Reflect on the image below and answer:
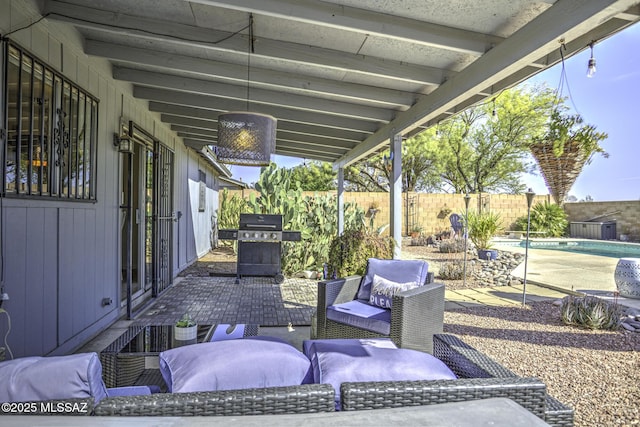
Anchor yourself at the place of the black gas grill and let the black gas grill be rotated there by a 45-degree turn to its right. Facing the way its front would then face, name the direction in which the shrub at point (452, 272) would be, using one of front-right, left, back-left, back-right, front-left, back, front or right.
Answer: back-left

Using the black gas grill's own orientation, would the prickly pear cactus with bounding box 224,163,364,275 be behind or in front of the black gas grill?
behind

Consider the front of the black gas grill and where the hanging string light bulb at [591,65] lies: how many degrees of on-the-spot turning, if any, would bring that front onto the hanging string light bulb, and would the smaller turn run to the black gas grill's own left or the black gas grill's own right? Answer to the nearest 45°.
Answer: approximately 45° to the black gas grill's own left

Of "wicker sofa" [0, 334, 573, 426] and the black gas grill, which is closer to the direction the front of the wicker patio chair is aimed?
the wicker sofa

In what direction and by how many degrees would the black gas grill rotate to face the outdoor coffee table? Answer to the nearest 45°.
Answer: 0° — it already faces it

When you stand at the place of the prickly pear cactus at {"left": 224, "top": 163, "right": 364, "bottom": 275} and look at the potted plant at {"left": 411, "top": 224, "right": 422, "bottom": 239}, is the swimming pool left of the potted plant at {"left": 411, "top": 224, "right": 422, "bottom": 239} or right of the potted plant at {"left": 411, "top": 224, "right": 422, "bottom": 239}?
right

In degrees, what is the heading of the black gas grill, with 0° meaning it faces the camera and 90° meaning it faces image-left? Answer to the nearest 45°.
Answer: approximately 0°

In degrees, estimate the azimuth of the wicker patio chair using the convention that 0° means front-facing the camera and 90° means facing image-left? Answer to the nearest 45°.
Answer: approximately 45°

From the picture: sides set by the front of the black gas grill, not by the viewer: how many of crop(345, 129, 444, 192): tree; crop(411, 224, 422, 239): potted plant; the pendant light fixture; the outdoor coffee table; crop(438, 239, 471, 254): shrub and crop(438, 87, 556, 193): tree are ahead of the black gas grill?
2

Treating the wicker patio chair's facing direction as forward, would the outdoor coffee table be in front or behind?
in front

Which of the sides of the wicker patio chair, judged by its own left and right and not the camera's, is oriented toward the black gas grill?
right

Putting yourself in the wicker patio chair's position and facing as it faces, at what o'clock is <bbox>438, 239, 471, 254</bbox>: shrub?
The shrub is roughly at 5 o'clock from the wicker patio chair.

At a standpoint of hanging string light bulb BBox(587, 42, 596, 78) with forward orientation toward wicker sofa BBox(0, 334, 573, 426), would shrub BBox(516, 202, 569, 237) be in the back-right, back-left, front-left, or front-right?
back-right

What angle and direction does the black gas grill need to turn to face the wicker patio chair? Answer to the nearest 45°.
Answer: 0° — it already faces it

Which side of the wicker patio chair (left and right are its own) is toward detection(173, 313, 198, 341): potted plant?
front

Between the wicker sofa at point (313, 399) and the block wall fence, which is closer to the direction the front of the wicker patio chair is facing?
the wicker sofa

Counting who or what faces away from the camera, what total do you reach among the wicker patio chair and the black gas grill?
0
